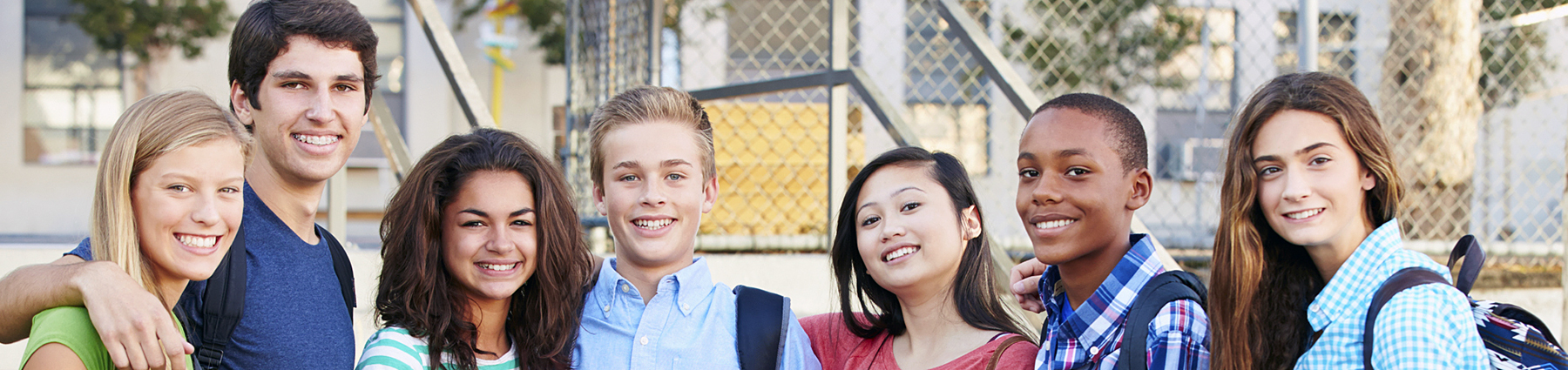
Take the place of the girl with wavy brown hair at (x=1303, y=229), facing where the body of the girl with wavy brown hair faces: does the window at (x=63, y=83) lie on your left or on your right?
on your right

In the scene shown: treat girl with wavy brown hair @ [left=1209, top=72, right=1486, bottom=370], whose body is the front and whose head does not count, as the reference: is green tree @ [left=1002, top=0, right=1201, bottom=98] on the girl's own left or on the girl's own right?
on the girl's own right

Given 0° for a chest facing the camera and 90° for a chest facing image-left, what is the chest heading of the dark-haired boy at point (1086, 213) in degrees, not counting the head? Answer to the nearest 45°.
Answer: approximately 45°

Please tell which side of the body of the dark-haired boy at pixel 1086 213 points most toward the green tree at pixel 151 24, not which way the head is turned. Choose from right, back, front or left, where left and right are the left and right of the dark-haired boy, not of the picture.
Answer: right

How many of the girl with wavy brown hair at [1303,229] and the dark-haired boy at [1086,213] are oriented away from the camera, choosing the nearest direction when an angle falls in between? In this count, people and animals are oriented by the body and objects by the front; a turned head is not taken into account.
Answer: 0

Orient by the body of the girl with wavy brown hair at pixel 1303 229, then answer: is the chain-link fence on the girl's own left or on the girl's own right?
on the girl's own right

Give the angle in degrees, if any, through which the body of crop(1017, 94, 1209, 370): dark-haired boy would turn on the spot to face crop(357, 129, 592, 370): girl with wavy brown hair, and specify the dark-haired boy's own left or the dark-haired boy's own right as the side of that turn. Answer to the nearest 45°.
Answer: approximately 45° to the dark-haired boy's own right

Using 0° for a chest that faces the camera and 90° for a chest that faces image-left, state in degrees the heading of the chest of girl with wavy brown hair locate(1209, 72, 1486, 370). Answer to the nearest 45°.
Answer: approximately 45°

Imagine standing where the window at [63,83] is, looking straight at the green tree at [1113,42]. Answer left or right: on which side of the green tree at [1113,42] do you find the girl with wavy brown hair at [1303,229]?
right

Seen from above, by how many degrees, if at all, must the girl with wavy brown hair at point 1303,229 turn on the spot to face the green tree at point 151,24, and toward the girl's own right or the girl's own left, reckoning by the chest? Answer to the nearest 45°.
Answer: approximately 45° to the girl's own right
